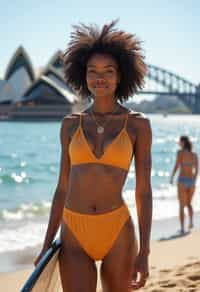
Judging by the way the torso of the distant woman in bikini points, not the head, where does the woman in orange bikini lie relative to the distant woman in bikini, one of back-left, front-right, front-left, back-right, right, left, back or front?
back-left

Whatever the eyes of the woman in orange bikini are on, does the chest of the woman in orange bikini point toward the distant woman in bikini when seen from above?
no

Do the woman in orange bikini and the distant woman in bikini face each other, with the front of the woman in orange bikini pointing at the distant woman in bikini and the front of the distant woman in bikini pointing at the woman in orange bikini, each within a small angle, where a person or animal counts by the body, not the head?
no

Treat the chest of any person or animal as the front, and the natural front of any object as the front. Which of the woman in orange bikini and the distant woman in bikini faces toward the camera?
the woman in orange bikini

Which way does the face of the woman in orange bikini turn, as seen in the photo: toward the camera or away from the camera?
toward the camera

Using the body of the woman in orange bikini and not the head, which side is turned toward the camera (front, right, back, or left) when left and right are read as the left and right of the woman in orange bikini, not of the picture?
front
